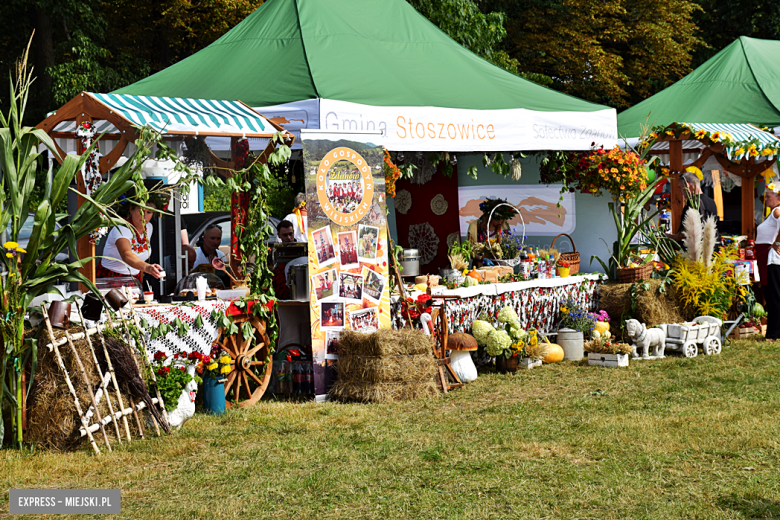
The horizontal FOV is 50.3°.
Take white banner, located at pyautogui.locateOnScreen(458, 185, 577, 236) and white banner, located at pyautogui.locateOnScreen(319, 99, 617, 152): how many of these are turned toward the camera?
2

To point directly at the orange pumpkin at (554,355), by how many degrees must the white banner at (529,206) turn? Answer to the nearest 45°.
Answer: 0° — it already faces it

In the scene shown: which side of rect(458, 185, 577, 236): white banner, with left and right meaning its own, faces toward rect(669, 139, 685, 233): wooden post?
left

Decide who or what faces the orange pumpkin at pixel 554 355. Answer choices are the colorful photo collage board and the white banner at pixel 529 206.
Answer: the white banner

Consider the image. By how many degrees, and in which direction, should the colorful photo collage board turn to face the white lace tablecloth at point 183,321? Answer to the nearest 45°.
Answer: approximately 45° to its right

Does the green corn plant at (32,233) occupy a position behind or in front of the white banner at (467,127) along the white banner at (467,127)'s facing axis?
in front

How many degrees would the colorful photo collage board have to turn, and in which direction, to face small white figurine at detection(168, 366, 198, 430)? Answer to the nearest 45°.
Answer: approximately 45° to its right

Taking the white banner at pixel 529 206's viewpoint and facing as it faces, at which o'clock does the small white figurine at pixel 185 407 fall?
The small white figurine is roughly at 1 o'clock from the white banner.

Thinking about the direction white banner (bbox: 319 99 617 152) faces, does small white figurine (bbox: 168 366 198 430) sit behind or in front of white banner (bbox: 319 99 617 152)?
in front

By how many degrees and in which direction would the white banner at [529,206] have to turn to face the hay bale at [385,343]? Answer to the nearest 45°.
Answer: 0° — it already faces it

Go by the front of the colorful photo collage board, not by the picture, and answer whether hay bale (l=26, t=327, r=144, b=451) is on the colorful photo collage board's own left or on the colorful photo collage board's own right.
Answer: on the colorful photo collage board's own right

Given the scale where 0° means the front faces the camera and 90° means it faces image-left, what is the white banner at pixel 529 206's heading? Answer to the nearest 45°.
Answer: approximately 0°

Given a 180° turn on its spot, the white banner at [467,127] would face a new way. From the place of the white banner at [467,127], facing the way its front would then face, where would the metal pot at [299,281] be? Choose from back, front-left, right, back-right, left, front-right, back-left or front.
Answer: back-left

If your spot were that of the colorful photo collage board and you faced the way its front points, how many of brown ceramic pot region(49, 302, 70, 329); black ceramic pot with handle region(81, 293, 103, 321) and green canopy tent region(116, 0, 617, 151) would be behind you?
1

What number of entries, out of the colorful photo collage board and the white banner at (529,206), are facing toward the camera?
2
